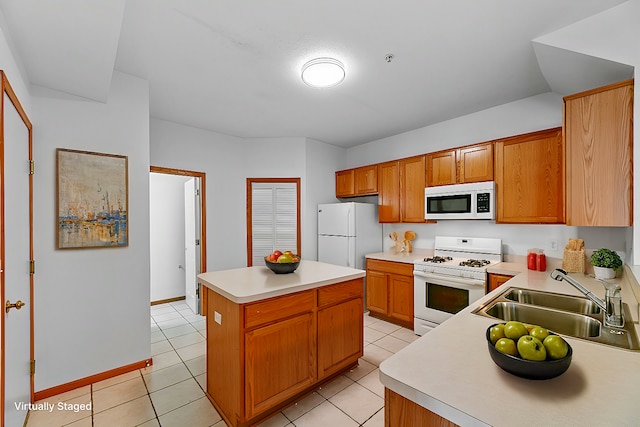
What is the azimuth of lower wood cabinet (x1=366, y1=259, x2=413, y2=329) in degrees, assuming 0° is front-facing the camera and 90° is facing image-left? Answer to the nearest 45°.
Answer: approximately 45°

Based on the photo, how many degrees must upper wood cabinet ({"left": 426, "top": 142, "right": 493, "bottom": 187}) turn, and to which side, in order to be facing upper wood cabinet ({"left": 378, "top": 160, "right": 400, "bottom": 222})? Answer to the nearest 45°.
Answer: approximately 45° to its right

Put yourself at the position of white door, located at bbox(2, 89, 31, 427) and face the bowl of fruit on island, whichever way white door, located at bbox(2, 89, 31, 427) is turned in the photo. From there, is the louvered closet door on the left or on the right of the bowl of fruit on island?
left

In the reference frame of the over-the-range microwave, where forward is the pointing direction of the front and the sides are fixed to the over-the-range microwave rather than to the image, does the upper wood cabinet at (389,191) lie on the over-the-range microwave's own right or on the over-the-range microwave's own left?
on the over-the-range microwave's own right
